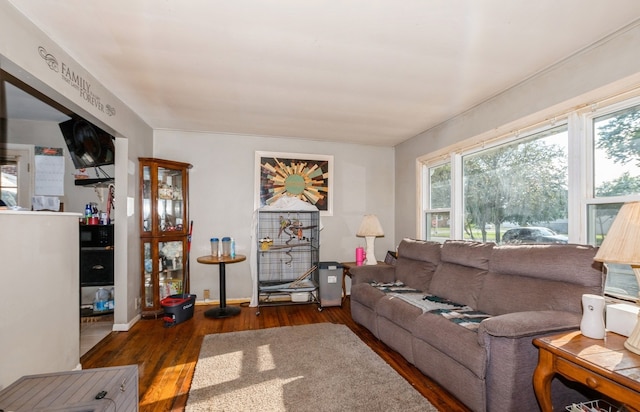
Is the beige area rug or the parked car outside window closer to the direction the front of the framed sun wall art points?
the beige area rug

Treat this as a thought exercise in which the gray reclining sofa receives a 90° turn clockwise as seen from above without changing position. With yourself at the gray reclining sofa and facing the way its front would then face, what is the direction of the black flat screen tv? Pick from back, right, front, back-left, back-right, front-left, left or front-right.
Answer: front-left

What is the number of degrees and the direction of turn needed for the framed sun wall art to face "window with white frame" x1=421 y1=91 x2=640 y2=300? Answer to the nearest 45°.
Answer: approximately 45° to its left

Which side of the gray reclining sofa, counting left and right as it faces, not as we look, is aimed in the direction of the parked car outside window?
back

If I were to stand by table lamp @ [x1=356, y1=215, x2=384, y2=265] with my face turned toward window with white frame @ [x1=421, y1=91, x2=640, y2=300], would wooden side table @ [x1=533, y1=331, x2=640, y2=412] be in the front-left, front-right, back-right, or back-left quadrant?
front-right

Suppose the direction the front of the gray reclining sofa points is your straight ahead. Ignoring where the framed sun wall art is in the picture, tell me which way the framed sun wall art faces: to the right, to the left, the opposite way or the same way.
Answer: to the left

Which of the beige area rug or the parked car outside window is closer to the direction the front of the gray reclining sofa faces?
the beige area rug

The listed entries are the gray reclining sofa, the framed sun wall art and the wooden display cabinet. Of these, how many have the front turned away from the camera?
0

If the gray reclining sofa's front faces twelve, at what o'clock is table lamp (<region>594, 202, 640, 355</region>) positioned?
The table lamp is roughly at 9 o'clock from the gray reclining sofa.

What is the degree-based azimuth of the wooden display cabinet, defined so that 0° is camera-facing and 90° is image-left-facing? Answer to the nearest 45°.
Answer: approximately 315°

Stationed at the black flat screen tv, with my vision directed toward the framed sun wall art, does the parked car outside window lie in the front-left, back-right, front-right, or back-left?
front-right

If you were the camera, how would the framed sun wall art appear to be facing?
facing the viewer

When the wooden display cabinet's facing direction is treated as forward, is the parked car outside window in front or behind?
in front

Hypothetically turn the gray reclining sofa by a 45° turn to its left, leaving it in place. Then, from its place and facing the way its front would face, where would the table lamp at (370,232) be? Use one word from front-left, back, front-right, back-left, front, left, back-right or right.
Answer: back-right

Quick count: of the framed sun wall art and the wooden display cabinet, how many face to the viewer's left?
0

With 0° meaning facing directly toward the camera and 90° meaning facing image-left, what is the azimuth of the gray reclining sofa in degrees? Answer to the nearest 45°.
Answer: approximately 45°

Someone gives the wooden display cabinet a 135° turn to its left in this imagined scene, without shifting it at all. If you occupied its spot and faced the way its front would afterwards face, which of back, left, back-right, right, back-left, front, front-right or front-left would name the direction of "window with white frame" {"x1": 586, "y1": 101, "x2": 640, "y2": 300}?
back-right

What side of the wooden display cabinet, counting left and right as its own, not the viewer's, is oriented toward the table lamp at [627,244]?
front
